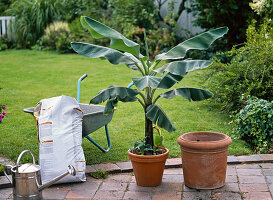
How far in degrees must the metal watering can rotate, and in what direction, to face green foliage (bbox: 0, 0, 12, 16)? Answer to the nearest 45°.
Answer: approximately 90° to its left

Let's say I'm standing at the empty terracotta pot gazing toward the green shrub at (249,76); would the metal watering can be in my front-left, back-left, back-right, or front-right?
back-left

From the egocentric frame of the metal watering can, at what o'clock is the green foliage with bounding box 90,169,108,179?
The green foliage is roughly at 11 o'clock from the metal watering can.

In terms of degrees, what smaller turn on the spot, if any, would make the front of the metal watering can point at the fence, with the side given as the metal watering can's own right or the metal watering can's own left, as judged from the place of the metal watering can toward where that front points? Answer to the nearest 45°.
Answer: approximately 90° to the metal watering can's own left

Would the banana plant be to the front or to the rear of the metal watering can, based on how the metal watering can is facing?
to the front

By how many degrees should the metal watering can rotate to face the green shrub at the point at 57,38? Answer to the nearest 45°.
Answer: approximately 90° to its left

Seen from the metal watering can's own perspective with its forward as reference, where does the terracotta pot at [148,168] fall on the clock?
The terracotta pot is roughly at 12 o'clock from the metal watering can.

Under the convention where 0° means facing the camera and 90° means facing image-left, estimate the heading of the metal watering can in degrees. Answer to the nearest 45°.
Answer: approximately 270°

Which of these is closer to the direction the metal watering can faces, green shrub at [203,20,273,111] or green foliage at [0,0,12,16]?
the green shrub

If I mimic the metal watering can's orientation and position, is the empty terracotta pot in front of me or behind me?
in front
